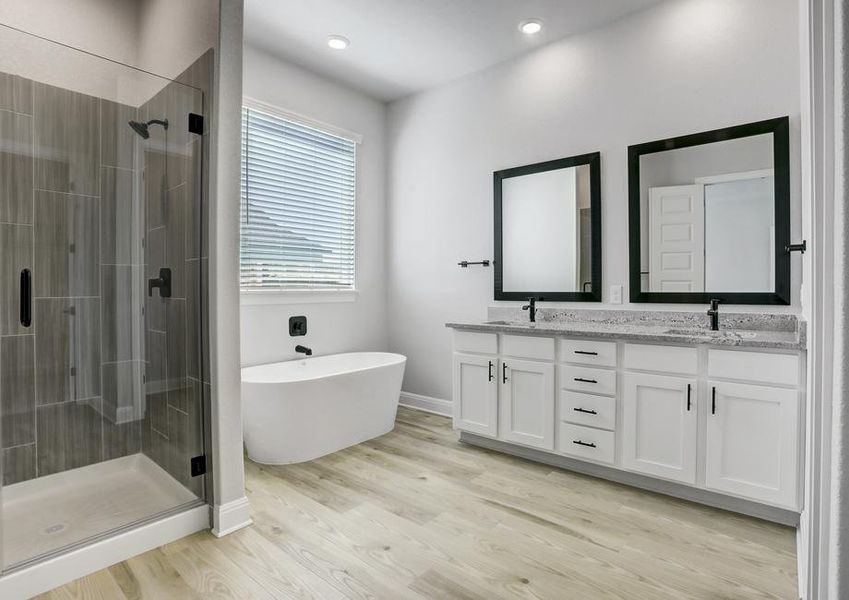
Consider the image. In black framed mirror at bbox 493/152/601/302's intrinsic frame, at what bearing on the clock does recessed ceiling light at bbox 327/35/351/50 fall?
The recessed ceiling light is roughly at 1 o'clock from the black framed mirror.

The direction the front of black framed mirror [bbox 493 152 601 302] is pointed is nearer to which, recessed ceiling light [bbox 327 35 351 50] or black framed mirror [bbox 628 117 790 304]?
the recessed ceiling light

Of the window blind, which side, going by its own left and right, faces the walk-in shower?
right

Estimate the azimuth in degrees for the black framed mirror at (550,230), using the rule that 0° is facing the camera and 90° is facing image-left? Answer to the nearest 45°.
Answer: approximately 45°

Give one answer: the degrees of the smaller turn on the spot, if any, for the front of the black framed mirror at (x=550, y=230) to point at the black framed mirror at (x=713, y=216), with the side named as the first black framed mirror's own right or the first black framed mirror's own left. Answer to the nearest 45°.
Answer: approximately 90° to the first black framed mirror's own left
